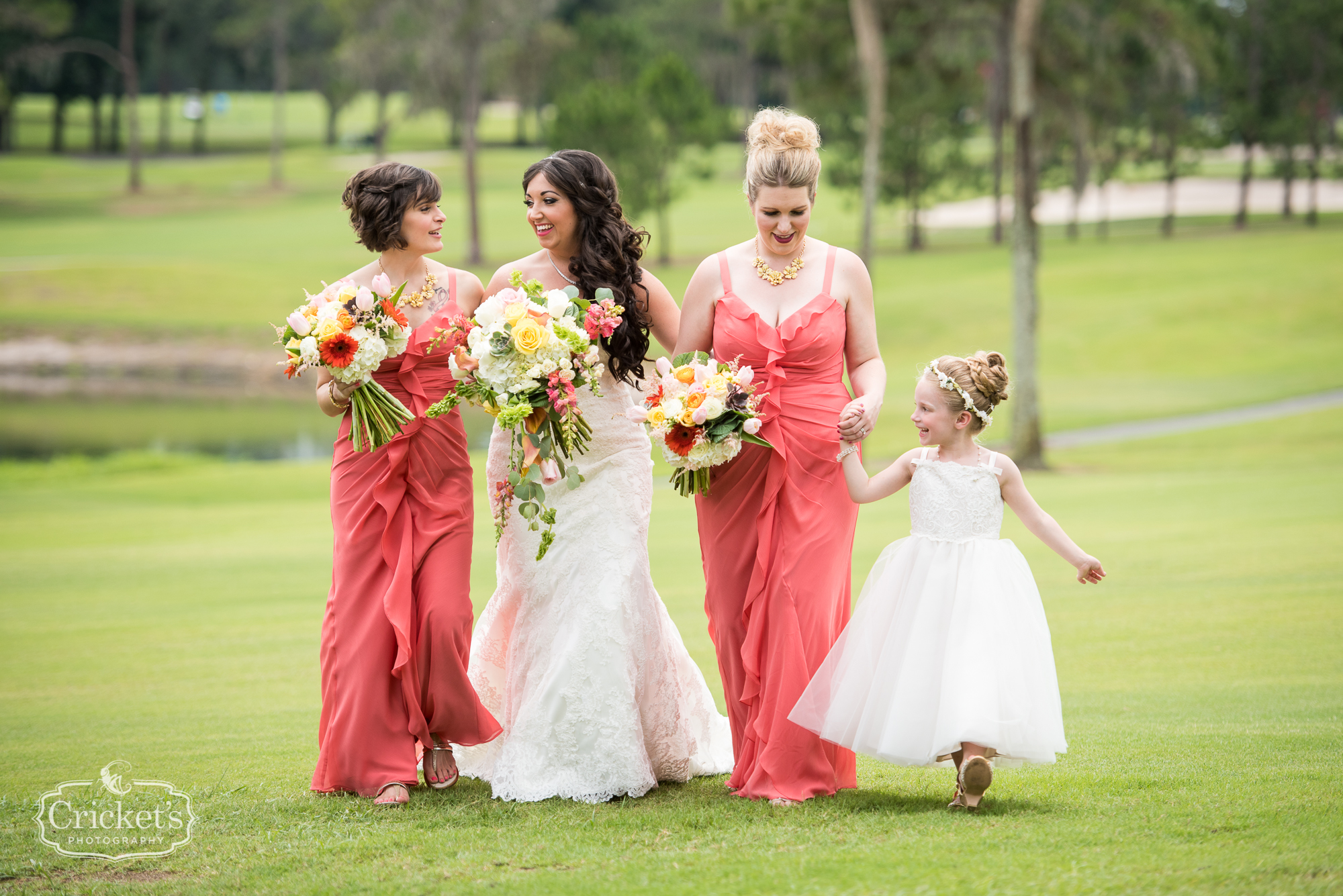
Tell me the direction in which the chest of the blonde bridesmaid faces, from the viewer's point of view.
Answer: toward the camera

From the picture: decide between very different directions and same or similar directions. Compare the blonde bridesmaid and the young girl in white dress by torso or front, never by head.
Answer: same or similar directions

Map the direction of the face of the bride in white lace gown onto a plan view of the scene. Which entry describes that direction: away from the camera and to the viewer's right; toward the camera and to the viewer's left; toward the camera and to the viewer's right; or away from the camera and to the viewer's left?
toward the camera and to the viewer's left

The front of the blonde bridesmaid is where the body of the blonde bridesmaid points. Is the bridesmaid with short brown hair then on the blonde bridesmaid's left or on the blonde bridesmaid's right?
on the blonde bridesmaid's right

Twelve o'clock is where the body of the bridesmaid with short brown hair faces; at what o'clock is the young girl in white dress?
The young girl in white dress is roughly at 10 o'clock from the bridesmaid with short brown hair.

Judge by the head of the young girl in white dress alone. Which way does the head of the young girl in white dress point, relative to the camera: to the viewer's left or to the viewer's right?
to the viewer's left

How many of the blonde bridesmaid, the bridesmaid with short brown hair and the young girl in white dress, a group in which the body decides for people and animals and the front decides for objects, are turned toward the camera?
3

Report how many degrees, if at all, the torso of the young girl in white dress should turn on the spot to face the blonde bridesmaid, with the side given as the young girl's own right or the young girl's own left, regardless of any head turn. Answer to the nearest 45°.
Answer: approximately 135° to the young girl's own right

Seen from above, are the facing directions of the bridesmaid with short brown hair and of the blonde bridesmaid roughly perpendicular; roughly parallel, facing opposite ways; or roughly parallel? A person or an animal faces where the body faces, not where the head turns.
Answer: roughly parallel

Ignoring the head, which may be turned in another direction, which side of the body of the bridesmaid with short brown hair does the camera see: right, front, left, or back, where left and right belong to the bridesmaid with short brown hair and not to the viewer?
front

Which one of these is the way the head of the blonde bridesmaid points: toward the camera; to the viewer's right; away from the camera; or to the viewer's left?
toward the camera

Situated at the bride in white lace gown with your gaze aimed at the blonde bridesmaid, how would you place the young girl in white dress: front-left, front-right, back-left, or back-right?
front-right
